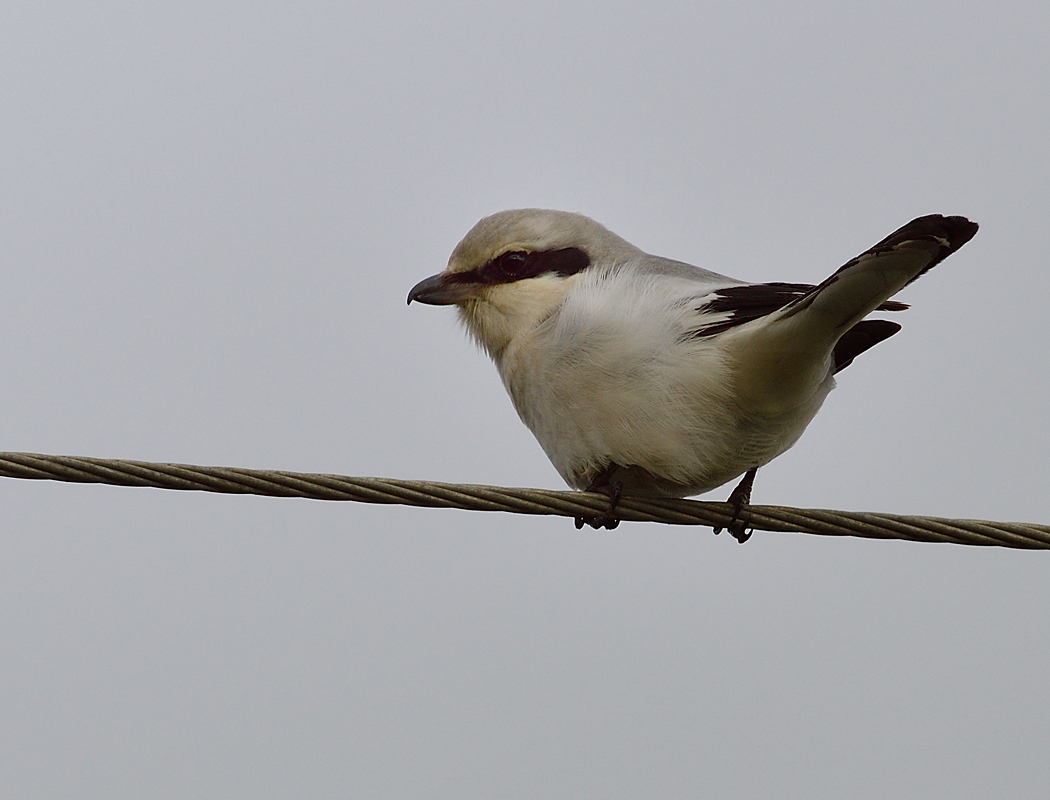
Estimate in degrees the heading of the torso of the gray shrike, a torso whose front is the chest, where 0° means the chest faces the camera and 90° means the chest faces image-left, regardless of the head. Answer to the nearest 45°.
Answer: approximately 90°
